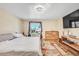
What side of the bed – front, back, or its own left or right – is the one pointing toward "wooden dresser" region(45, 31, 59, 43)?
front

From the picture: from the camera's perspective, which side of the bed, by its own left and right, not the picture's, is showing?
right
